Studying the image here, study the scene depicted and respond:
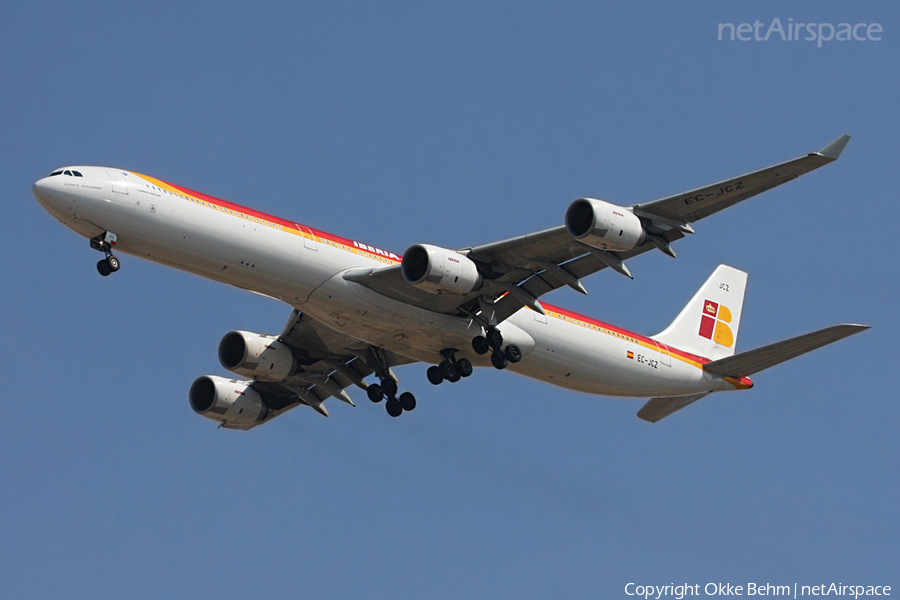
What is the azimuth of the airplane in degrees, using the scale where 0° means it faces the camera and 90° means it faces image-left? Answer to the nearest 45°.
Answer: approximately 45°
